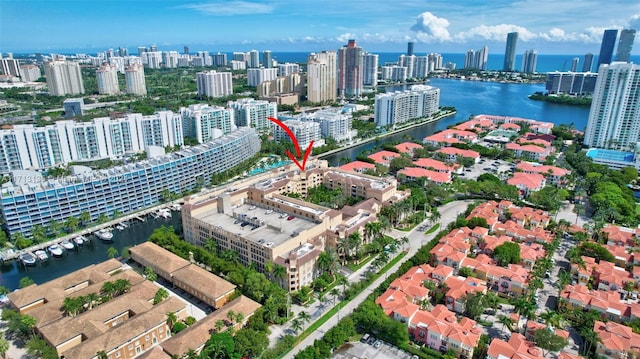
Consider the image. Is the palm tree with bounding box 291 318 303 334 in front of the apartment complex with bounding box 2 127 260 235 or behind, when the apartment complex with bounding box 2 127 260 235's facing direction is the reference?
in front

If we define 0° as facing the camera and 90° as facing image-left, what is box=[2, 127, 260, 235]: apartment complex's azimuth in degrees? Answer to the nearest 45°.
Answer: approximately 315°

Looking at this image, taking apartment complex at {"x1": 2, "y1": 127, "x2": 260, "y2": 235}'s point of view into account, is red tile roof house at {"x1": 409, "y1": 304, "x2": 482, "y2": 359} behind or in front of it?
in front

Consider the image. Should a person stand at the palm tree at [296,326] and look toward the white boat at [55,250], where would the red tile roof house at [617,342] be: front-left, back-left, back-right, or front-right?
back-right

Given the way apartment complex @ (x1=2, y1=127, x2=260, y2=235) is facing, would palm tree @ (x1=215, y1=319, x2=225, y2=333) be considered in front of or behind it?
in front

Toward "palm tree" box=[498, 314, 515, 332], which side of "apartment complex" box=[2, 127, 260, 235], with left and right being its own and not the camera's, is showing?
front

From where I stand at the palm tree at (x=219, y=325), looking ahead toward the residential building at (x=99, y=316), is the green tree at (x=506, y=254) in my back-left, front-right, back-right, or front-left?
back-right

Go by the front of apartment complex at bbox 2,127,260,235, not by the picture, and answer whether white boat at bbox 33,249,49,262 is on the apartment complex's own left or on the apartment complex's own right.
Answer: on the apartment complex's own right

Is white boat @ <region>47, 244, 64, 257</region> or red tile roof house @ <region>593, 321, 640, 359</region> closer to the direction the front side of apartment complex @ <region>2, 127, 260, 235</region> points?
the red tile roof house

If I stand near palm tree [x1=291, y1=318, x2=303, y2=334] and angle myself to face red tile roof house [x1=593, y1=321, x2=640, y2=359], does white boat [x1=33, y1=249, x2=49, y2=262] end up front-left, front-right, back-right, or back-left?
back-left
